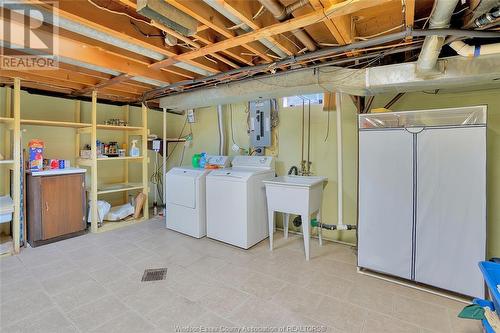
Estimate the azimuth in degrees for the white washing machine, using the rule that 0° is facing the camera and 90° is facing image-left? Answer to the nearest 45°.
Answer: approximately 45°

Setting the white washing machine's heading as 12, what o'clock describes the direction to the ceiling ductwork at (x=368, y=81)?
The ceiling ductwork is roughly at 9 o'clock from the white washing machine.

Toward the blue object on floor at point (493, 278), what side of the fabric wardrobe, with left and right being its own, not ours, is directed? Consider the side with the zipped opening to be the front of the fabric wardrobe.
left

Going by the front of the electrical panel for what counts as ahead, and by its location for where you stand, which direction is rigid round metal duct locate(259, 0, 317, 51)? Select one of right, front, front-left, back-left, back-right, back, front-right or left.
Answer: front-left

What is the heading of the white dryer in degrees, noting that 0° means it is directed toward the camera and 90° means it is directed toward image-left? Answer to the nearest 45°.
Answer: approximately 45°

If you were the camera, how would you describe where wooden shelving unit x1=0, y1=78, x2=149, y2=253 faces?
facing the viewer and to the right of the viewer

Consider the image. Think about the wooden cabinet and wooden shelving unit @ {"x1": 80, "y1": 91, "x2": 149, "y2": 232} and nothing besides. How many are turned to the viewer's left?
0

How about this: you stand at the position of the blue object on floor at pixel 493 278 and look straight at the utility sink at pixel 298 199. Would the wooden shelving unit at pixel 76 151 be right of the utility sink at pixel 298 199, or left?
left

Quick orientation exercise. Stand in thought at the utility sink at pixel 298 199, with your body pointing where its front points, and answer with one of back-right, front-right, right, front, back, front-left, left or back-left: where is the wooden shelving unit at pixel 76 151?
front-right

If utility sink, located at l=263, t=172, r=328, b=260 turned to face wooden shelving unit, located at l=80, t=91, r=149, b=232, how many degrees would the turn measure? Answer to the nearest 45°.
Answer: approximately 45° to its right
